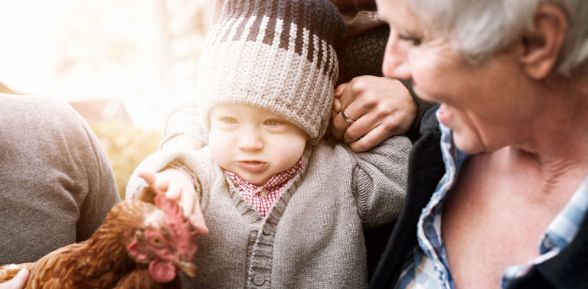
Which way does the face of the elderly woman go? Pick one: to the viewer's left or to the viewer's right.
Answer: to the viewer's left

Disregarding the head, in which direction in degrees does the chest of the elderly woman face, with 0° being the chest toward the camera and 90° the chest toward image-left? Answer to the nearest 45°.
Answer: approximately 45°

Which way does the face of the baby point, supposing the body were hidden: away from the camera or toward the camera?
toward the camera
